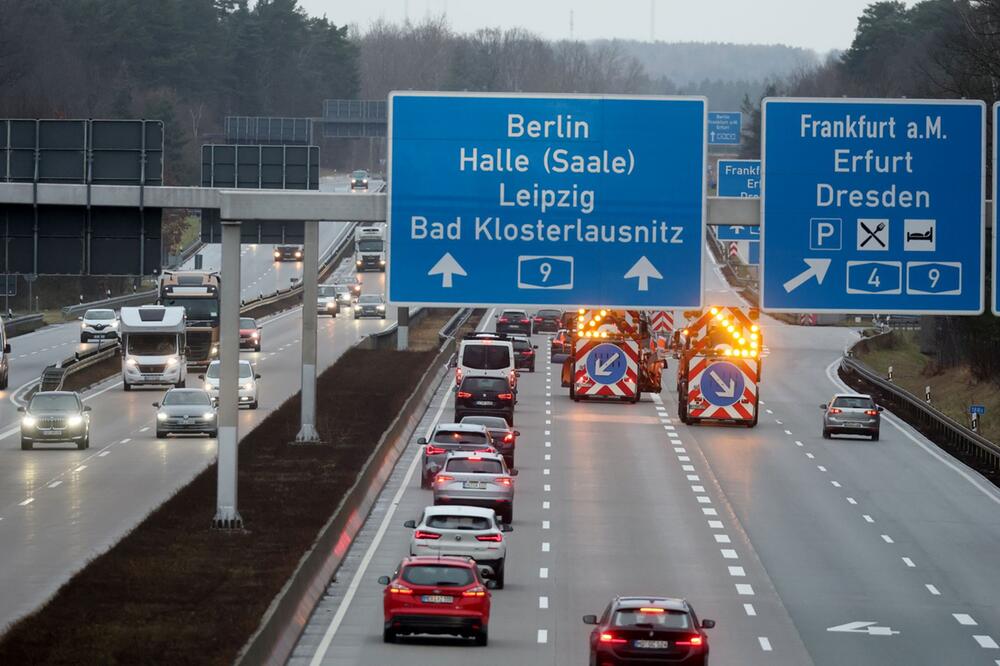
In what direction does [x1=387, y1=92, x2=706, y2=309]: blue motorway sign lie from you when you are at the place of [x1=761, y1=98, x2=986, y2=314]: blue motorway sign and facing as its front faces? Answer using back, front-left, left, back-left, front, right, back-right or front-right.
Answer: right

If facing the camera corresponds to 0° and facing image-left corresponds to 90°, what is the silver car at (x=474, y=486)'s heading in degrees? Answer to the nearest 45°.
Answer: approximately 180°

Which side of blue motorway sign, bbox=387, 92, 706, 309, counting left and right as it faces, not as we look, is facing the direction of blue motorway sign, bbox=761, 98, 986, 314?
left

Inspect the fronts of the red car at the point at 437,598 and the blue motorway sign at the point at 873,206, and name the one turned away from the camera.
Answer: the red car

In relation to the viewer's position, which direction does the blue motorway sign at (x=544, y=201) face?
facing the viewer

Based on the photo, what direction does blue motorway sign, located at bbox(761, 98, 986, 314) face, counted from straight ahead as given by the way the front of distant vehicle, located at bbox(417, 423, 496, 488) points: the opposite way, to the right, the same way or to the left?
the opposite way

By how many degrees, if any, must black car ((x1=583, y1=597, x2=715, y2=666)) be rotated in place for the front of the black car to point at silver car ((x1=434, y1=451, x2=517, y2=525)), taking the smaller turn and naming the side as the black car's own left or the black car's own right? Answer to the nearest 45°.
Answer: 0° — it already faces it

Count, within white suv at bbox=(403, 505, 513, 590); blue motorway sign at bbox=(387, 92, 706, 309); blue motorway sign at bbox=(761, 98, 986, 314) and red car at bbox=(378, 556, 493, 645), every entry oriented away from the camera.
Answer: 2

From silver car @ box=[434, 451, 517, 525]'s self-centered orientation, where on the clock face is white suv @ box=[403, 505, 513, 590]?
The white suv is roughly at 6 o'clock from the silver car.

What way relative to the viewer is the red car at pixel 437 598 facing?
away from the camera

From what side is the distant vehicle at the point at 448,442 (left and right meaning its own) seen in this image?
back

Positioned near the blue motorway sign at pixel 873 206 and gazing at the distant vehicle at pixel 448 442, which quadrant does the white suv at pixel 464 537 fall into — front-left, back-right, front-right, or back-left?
front-left

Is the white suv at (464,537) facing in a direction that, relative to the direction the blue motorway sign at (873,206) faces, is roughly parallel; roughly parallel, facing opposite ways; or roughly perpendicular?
roughly parallel, facing opposite ways

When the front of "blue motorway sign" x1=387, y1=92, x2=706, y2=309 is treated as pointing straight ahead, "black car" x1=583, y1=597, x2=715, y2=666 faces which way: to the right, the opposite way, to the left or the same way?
the opposite way

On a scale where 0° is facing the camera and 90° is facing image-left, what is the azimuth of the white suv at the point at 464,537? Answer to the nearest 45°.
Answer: approximately 180°
